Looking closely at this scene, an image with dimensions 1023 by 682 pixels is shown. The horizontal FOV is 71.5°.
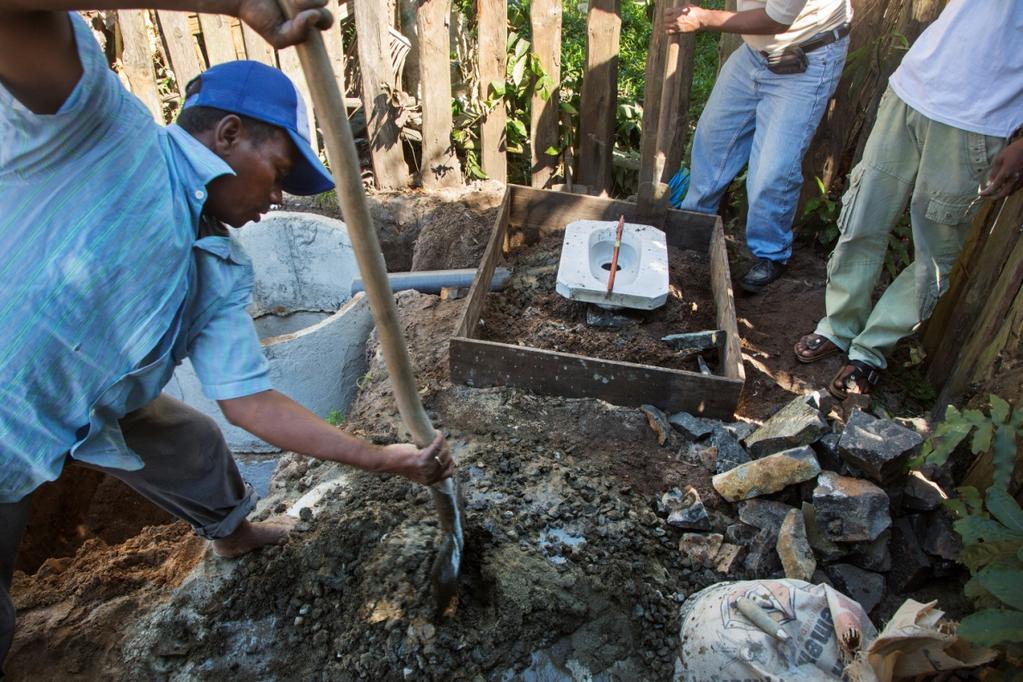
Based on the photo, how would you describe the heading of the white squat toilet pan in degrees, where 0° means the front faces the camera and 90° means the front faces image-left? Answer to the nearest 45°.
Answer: approximately 0°

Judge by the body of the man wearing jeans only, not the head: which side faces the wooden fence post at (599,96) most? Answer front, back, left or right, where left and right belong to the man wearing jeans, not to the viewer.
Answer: right

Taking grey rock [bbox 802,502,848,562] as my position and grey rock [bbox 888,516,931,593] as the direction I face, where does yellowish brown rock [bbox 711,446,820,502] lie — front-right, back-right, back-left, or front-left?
back-left

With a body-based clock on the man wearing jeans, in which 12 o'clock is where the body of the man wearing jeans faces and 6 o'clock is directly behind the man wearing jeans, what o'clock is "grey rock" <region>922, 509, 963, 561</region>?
The grey rock is roughly at 10 o'clock from the man wearing jeans.

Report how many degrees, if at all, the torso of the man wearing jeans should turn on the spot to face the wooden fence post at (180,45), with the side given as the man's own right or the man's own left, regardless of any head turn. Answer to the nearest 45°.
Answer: approximately 45° to the man's own right

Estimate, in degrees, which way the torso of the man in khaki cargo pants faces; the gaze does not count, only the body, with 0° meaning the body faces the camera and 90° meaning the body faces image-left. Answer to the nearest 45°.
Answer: approximately 45°

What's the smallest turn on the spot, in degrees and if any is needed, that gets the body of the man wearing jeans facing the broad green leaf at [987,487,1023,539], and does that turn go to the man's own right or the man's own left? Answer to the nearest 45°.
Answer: approximately 45° to the man's own left

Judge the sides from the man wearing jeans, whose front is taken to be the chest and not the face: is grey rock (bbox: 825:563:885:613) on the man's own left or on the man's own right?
on the man's own left

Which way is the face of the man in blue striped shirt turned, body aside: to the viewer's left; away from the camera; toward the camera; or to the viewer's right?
to the viewer's right

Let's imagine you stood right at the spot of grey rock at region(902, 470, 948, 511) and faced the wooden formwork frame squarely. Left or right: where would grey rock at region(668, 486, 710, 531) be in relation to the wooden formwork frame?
left
